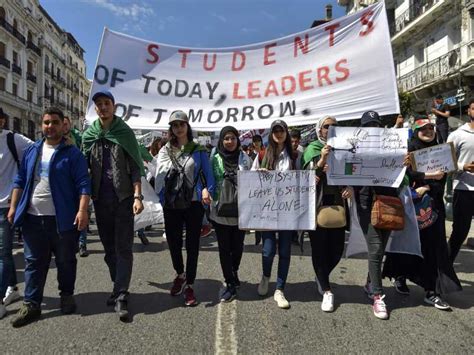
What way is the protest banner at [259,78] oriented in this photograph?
toward the camera

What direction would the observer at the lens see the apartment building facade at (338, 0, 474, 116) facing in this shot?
facing the viewer and to the left of the viewer

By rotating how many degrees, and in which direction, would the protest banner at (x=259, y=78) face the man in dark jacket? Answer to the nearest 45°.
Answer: approximately 45° to its right

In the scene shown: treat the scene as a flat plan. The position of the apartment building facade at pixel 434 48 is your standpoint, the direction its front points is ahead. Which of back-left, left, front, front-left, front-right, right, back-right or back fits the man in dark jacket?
front-left
